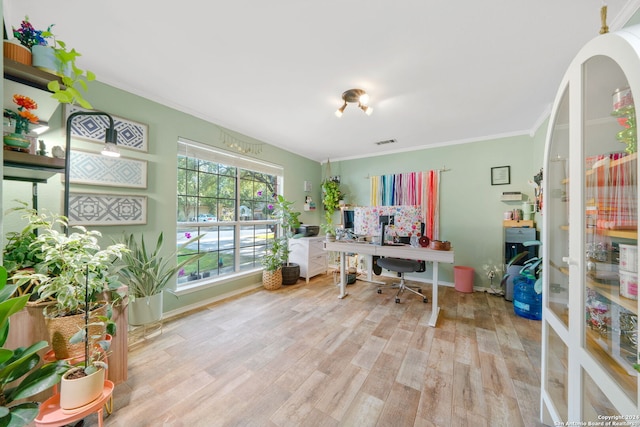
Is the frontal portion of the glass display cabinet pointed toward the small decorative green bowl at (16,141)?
yes

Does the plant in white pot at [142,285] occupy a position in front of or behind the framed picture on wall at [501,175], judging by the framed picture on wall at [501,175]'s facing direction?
in front

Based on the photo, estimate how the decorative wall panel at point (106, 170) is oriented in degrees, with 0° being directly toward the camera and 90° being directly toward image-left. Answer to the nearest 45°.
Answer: approximately 315°

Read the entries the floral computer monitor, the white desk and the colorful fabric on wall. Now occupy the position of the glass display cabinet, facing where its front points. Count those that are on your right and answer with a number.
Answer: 3

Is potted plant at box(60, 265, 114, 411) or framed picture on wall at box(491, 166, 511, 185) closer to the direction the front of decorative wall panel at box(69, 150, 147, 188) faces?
the framed picture on wall

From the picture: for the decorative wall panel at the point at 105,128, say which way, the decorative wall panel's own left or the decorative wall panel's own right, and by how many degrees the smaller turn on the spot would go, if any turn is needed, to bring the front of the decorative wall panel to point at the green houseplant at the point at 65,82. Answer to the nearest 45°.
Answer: approximately 45° to the decorative wall panel's own right

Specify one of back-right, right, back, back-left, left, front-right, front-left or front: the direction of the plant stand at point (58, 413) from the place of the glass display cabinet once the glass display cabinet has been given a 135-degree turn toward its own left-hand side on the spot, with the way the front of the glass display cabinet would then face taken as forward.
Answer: back-right
